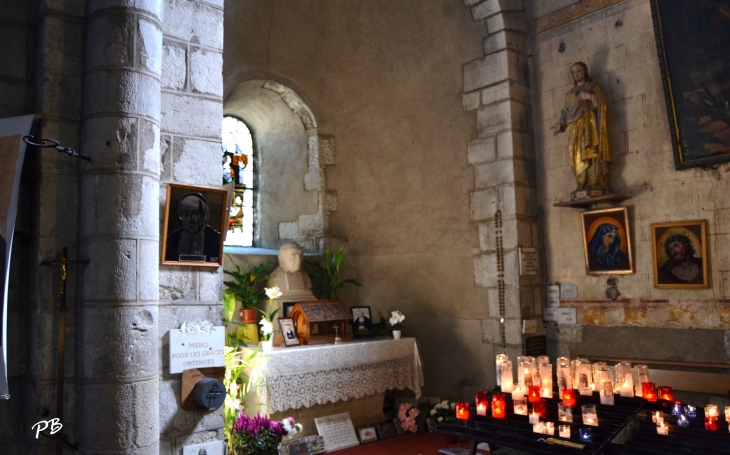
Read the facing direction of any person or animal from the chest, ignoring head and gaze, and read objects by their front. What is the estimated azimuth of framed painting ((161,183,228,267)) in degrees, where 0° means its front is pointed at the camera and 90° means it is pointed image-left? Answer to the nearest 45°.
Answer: approximately 0°

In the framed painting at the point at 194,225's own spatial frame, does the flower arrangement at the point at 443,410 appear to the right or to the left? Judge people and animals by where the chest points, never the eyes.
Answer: on its left

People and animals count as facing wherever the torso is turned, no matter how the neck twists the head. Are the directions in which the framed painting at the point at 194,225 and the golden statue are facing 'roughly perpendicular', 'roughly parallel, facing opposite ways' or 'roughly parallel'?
roughly perpendicular

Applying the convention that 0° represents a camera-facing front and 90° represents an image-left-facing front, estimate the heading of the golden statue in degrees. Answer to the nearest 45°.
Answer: approximately 45°
